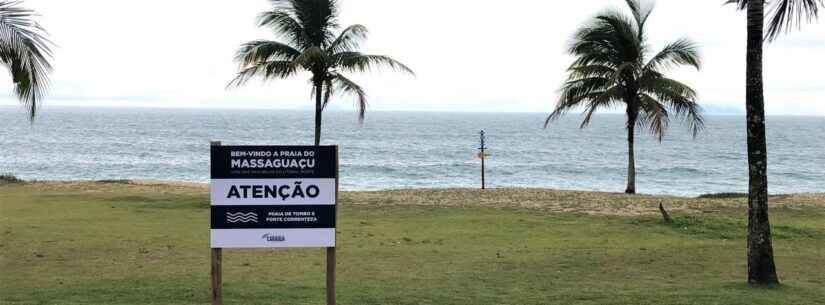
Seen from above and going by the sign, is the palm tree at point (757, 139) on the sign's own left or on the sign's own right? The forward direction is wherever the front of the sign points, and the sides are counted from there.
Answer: on the sign's own left

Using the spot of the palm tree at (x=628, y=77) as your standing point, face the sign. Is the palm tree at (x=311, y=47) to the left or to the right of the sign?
right

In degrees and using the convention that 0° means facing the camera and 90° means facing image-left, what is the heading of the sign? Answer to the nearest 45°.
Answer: approximately 0°

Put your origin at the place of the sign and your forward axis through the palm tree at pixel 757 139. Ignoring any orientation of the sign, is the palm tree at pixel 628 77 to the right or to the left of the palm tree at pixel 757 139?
left

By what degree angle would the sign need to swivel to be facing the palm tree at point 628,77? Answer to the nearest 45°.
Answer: approximately 135° to its left

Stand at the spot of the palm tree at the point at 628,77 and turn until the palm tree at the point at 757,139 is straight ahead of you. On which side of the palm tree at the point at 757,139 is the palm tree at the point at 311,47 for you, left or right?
right

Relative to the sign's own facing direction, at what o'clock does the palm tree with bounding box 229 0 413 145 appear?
The palm tree is roughly at 6 o'clock from the sign.
